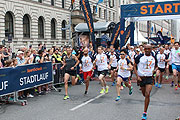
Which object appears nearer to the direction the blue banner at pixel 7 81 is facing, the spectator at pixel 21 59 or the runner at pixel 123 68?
the runner

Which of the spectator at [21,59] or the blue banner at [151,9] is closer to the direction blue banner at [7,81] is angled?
the blue banner

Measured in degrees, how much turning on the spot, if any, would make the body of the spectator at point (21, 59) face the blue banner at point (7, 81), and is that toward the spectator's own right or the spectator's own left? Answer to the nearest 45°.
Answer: approximately 45° to the spectator's own right

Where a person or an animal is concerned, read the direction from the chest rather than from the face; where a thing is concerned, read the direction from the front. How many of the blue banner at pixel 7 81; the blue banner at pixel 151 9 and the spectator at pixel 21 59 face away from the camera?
0

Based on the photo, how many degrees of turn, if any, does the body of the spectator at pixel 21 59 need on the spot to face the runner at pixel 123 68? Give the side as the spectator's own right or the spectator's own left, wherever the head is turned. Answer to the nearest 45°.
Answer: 0° — they already face them

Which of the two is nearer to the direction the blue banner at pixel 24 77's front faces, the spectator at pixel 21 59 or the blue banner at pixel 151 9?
the blue banner

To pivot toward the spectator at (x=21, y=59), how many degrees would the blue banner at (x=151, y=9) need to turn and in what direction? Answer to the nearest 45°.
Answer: approximately 45° to its right

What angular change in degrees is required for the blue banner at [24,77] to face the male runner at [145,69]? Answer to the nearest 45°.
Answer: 0° — it already faces them

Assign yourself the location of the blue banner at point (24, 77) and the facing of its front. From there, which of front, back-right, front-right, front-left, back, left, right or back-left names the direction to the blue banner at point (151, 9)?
left

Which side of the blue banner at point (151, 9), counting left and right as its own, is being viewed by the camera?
front

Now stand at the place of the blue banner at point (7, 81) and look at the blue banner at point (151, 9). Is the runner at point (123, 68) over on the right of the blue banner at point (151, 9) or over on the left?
right

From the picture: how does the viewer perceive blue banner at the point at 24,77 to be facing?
facing the viewer and to the right of the viewer

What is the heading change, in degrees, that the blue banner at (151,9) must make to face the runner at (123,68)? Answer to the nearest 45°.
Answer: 0° — it already faces them

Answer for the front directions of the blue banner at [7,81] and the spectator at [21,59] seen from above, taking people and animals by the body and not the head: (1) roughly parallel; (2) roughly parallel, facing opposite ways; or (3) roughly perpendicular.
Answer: roughly parallel

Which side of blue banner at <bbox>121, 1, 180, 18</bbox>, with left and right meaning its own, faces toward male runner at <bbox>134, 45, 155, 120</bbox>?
front
